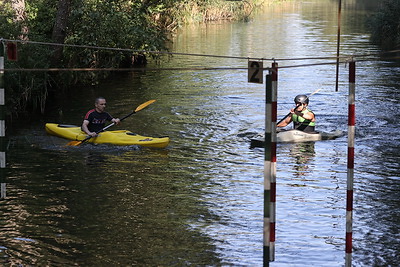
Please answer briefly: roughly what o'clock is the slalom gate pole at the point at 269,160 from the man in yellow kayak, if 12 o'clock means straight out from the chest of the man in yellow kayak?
The slalom gate pole is roughly at 1 o'clock from the man in yellow kayak.

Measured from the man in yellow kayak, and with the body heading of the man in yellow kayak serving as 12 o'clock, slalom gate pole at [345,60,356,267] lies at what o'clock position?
The slalom gate pole is roughly at 1 o'clock from the man in yellow kayak.

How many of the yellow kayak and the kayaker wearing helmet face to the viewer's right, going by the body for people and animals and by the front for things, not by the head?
1

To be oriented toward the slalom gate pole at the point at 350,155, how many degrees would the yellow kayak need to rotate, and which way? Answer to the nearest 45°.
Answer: approximately 90° to its right

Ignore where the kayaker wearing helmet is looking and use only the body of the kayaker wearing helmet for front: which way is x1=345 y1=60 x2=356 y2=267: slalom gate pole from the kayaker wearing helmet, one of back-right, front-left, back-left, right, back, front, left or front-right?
front-left

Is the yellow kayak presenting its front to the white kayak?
yes

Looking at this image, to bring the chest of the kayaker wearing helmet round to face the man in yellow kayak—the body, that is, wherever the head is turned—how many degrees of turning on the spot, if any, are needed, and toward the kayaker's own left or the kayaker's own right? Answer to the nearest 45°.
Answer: approximately 45° to the kayaker's own right

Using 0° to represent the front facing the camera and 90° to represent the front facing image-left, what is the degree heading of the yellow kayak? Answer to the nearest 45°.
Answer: approximately 270°

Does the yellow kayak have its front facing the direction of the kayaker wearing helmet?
yes
